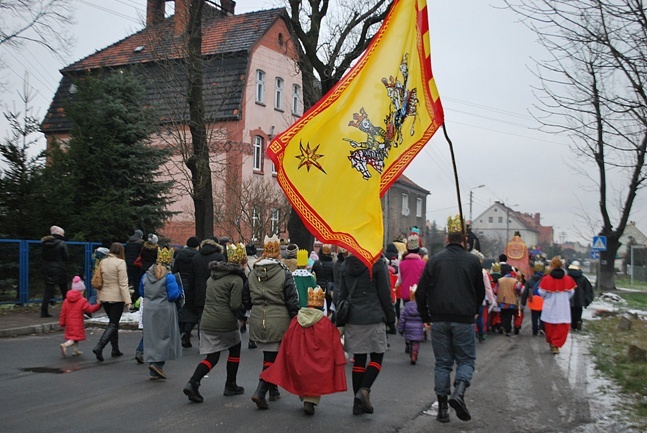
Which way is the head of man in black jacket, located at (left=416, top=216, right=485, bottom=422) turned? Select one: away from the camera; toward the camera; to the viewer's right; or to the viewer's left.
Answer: away from the camera

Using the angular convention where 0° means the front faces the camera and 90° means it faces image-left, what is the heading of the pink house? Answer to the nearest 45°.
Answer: approximately 315°

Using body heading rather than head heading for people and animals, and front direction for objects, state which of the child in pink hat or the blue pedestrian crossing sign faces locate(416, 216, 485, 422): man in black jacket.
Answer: the blue pedestrian crossing sign

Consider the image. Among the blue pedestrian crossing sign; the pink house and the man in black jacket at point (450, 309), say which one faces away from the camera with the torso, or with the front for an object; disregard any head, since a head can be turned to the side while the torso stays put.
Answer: the man in black jacket

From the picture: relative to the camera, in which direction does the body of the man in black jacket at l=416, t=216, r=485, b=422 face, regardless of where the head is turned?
away from the camera

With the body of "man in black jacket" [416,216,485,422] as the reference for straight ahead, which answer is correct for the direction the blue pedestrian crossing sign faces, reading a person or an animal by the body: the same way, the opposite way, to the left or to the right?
the opposite way

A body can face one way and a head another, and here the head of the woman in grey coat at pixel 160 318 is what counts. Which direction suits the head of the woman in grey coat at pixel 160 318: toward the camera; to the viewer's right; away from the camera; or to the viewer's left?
away from the camera

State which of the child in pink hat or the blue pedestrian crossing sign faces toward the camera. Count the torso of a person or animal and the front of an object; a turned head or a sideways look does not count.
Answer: the blue pedestrian crossing sign

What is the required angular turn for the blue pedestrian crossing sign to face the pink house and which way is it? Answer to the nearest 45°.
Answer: approximately 90° to its right

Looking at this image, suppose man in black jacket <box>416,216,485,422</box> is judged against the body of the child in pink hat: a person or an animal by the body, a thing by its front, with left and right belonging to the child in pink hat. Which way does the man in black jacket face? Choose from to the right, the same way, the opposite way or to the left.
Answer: the same way

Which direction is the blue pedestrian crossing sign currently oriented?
toward the camera

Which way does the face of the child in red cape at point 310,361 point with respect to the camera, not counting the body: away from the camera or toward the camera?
away from the camera

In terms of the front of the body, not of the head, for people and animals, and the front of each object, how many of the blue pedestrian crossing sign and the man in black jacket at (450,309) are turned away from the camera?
1

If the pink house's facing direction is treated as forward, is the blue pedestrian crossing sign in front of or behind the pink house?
in front

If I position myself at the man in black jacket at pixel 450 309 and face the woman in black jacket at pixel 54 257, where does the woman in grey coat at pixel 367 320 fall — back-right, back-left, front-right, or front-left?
front-left
